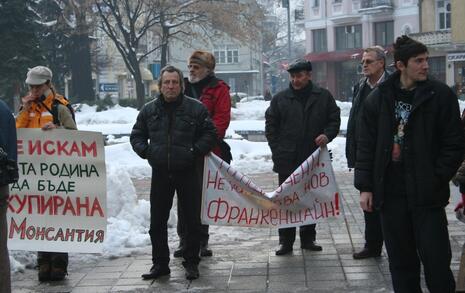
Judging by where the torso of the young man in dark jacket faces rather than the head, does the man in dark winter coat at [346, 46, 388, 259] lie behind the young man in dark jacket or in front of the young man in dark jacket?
behind

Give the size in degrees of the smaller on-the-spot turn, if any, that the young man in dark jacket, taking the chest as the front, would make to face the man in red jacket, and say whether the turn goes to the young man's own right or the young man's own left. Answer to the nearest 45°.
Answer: approximately 135° to the young man's own right

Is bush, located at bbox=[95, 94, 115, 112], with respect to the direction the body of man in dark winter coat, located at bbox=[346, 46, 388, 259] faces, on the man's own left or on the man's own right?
on the man's own right

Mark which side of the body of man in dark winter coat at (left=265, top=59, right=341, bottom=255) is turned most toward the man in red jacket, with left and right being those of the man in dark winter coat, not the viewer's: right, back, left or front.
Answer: right

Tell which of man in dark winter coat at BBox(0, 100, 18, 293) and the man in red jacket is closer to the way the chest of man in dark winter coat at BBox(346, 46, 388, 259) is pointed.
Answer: the man in dark winter coat

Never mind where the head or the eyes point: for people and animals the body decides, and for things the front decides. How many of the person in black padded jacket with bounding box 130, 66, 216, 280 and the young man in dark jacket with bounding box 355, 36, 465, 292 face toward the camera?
2

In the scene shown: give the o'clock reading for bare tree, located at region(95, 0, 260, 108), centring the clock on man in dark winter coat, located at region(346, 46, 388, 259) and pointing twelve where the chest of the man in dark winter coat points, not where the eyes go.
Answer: The bare tree is roughly at 4 o'clock from the man in dark winter coat.

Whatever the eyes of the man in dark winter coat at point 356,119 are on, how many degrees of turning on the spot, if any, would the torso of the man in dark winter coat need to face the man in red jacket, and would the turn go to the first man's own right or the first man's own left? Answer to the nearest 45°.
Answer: approximately 45° to the first man's own right

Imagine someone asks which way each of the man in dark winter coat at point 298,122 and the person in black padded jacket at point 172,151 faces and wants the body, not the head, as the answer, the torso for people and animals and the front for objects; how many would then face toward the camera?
2
